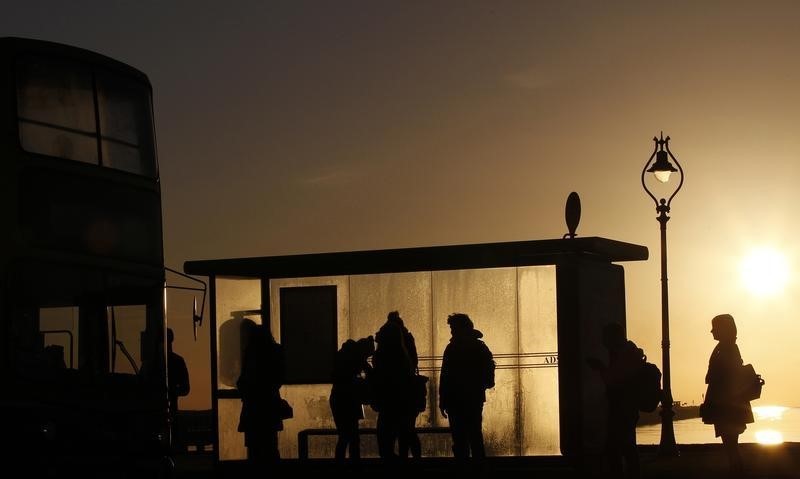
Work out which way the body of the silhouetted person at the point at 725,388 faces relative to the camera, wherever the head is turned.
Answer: to the viewer's left

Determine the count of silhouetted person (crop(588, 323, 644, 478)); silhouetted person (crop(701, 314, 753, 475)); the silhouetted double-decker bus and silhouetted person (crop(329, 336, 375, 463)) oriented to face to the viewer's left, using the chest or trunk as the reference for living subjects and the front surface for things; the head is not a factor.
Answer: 2

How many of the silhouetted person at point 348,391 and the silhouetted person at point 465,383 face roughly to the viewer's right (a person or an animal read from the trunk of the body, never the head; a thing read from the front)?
1

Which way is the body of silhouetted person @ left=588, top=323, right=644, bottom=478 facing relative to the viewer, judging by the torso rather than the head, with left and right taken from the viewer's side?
facing to the left of the viewer

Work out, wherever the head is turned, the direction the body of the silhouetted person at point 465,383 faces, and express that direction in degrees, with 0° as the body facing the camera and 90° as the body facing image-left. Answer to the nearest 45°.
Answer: approximately 45°

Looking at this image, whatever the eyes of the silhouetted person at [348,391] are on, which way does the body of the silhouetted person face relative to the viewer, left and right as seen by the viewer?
facing to the right of the viewer

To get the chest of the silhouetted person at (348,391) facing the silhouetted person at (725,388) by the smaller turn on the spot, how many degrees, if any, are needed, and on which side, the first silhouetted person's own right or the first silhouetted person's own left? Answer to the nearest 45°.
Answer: approximately 45° to the first silhouetted person's own right

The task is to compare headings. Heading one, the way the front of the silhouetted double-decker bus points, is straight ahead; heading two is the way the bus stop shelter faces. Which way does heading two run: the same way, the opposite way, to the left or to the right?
to the right

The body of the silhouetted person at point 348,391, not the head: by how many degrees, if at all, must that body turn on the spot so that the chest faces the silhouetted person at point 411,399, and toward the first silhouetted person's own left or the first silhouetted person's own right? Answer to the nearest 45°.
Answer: approximately 45° to the first silhouetted person's own right
